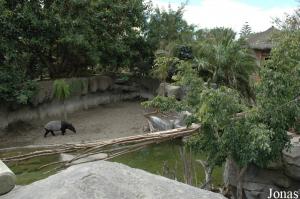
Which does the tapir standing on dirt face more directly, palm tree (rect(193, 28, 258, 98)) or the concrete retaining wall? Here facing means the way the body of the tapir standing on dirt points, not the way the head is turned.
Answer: the palm tree

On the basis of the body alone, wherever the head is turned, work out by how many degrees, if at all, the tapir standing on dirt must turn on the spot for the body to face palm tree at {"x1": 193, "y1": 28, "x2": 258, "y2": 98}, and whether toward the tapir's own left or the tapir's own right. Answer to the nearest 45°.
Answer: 0° — it already faces it

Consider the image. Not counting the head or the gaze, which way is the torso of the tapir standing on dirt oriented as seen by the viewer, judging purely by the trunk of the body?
to the viewer's right

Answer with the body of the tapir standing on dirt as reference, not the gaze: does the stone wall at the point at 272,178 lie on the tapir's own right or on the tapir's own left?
on the tapir's own right

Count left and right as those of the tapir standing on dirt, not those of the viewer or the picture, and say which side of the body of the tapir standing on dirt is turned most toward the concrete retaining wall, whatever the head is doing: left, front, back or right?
left

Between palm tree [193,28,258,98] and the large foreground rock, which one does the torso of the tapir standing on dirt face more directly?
the palm tree

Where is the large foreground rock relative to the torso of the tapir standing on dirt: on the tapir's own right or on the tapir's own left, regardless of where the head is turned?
on the tapir's own right
